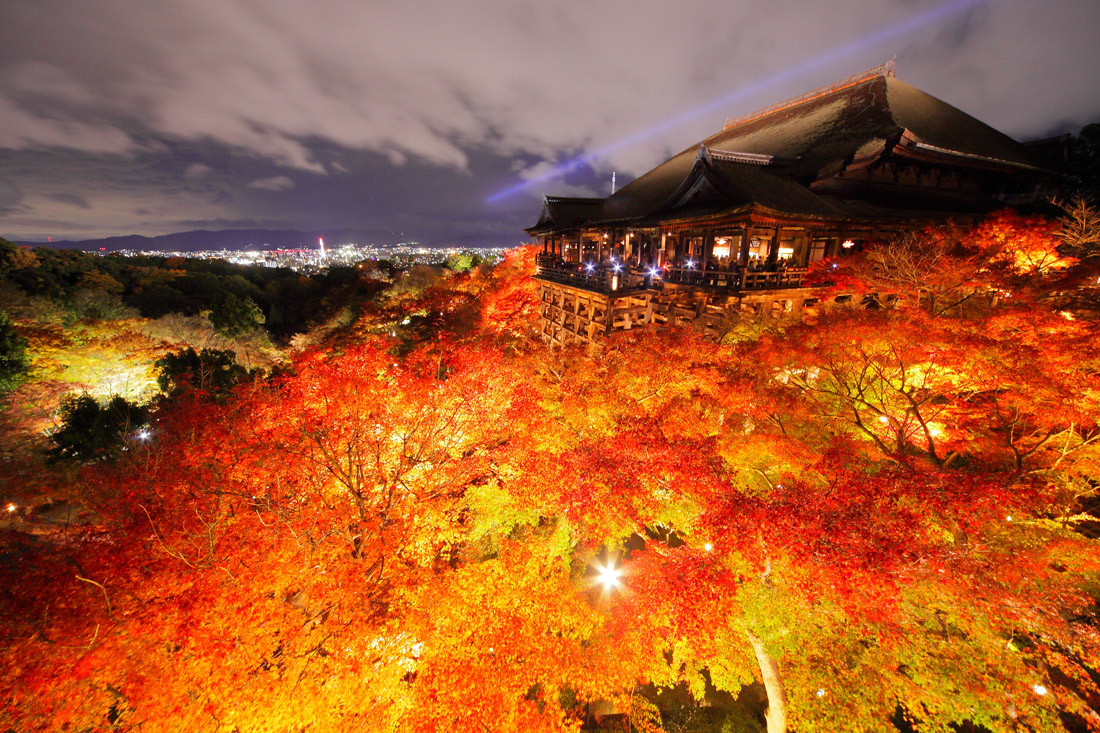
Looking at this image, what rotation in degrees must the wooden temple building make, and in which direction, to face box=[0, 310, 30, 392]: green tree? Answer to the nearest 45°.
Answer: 0° — it already faces it

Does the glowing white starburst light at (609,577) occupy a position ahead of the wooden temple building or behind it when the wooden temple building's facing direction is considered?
ahead

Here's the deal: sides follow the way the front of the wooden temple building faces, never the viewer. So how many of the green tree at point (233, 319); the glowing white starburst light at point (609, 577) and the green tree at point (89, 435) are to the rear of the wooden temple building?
0

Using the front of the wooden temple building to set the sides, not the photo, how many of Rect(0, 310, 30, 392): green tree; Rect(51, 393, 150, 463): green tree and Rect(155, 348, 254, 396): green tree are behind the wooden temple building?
0

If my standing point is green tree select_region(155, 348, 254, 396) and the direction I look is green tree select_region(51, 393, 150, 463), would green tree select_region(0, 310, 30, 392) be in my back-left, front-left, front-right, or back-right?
front-right

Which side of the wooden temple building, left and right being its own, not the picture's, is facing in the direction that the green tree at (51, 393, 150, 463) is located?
front

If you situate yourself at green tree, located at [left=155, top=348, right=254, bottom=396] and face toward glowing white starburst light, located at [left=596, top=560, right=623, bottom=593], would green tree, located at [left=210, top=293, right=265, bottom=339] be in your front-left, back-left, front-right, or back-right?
back-left

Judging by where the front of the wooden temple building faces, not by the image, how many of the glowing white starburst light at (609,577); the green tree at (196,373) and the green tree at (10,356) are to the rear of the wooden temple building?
0

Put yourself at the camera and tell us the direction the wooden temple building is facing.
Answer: facing the viewer and to the left of the viewer

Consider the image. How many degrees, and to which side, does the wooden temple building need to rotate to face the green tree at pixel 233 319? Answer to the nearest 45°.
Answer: approximately 45° to its right

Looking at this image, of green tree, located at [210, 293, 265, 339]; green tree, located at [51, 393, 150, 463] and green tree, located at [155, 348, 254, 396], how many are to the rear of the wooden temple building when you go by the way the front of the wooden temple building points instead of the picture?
0

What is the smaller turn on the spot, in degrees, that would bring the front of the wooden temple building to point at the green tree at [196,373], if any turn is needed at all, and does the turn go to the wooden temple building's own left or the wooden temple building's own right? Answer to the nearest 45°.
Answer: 0° — it already faces it

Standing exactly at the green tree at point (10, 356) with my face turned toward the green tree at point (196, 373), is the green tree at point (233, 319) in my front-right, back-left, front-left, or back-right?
front-left
